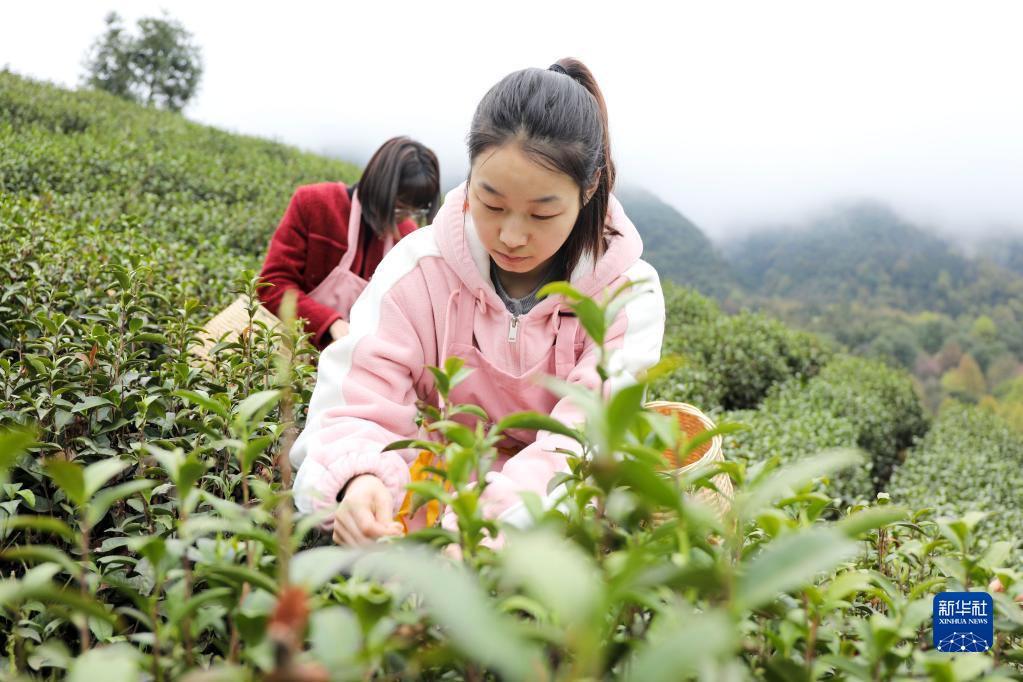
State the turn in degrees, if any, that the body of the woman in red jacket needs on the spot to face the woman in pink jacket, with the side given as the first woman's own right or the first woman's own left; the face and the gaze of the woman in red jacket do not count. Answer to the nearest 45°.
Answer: approximately 45° to the first woman's own right

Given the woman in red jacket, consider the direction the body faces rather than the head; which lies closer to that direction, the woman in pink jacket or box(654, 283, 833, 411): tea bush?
the woman in pink jacket

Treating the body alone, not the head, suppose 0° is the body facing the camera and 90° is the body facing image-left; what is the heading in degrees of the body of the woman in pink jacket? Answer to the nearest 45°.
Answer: approximately 0°

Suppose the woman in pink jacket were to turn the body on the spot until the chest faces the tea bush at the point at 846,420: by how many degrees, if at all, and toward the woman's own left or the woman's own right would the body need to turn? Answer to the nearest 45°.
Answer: approximately 135° to the woman's own left

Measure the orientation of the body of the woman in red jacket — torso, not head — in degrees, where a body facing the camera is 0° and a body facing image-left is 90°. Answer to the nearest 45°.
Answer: approximately 315°

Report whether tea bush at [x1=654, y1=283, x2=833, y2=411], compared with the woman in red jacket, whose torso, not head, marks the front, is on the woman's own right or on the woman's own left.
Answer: on the woman's own left

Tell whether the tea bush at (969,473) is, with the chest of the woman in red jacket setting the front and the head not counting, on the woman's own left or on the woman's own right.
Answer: on the woman's own left

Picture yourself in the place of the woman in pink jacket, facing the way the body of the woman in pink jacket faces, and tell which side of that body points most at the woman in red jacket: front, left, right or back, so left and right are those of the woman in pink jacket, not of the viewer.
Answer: back
